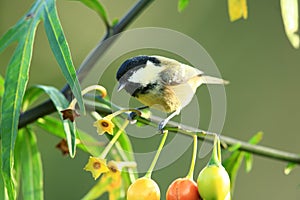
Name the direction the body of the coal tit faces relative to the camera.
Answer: to the viewer's left
